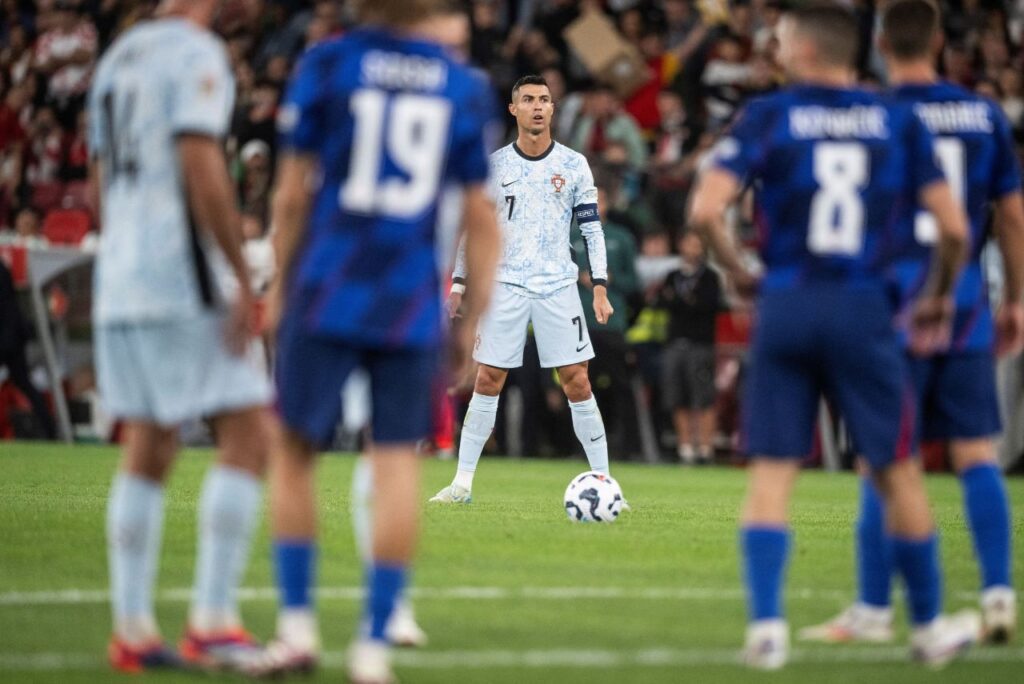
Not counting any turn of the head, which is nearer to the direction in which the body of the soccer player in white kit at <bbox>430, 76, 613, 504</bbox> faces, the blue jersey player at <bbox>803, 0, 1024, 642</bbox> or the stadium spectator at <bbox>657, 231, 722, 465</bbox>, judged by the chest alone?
the blue jersey player

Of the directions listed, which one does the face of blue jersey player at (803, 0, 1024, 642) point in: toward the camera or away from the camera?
away from the camera

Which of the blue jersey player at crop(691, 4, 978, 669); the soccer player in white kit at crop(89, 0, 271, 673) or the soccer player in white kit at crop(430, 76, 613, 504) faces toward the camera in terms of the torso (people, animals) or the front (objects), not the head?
the soccer player in white kit at crop(430, 76, 613, 504)

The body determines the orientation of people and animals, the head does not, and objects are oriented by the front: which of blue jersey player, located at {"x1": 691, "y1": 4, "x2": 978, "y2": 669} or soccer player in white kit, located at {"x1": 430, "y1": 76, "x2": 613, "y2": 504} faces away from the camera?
the blue jersey player

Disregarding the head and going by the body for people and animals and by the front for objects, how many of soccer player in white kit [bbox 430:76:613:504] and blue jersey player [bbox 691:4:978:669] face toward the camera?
1

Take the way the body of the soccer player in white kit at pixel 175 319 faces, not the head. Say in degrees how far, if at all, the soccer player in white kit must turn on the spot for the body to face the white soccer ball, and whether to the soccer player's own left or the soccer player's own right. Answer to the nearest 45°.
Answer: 0° — they already face it

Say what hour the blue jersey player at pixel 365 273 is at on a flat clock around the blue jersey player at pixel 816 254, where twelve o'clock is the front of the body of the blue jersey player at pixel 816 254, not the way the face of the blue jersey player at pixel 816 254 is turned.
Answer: the blue jersey player at pixel 365 273 is roughly at 8 o'clock from the blue jersey player at pixel 816 254.

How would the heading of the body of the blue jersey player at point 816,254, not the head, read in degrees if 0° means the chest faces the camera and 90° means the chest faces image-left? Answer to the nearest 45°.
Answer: approximately 180°

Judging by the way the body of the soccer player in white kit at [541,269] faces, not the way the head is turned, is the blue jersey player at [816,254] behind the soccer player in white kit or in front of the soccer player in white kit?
in front

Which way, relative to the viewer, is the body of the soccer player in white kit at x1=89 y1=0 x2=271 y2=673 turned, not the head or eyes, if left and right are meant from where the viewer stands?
facing away from the viewer and to the right of the viewer

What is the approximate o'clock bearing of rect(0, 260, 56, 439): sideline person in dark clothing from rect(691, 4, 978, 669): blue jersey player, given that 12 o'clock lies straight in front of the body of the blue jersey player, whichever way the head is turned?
The sideline person in dark clothing is roughly at 11 o'clock from the blue jersey player.

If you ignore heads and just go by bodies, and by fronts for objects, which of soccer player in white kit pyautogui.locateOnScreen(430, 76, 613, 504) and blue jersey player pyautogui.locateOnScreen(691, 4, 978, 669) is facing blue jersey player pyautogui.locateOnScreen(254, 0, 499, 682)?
the soccer player in white kit

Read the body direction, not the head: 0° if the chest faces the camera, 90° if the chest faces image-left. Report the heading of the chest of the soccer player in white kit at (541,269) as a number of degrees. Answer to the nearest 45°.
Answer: approximately 0°

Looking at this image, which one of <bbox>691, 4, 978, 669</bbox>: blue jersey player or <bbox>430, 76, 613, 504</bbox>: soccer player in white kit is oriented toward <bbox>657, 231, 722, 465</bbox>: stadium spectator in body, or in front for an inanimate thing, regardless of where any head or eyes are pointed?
the blue jersey player

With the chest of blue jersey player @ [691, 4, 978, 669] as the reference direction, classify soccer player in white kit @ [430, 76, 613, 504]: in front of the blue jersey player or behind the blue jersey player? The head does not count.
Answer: in front
